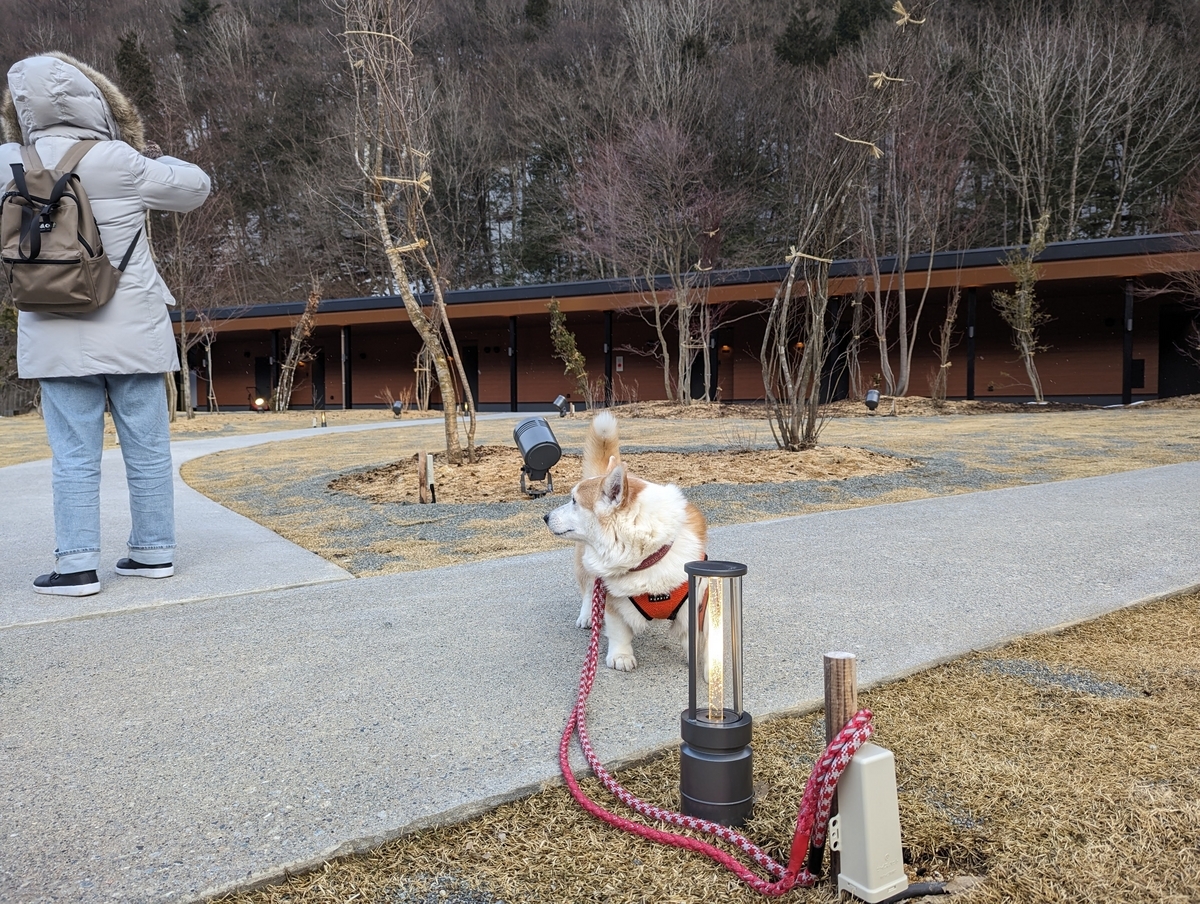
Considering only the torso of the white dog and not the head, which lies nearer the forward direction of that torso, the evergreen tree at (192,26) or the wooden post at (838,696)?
the wooden post

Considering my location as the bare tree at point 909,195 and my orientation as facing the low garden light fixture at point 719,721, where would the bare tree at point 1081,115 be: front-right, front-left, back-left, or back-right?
back-left

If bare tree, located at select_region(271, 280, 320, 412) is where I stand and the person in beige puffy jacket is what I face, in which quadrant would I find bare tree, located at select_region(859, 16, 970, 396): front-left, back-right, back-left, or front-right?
front-left

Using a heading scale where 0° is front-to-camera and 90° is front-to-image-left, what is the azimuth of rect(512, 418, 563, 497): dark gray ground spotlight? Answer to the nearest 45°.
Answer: approximately 135°

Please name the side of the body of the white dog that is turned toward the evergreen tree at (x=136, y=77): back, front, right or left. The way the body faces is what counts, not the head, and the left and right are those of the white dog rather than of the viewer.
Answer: back

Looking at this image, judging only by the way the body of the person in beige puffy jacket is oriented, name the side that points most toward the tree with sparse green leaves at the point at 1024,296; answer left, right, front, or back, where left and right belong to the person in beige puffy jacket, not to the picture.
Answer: front

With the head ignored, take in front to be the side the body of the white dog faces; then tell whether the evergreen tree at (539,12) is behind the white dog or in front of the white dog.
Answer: behind

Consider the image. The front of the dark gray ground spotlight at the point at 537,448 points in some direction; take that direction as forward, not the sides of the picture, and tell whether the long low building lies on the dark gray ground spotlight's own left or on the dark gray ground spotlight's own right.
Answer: on the dark gray ground spotlight's own right

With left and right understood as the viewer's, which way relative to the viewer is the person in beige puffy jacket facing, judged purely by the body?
facing away from the viewer and to the right of the viewer

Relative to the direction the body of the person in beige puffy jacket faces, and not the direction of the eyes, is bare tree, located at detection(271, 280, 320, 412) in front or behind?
in front

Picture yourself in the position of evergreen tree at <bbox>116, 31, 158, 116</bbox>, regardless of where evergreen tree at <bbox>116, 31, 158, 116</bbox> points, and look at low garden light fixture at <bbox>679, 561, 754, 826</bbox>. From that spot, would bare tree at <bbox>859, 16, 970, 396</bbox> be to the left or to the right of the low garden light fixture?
left

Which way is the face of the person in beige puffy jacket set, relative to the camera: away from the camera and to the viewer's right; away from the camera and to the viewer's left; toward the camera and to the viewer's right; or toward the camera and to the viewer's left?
away from the camera and to the viewer's right

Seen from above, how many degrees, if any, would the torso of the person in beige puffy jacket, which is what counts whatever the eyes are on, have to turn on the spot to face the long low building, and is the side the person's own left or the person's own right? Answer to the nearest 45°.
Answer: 0° — they already face it

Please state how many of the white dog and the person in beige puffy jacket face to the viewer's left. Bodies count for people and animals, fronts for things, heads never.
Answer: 0

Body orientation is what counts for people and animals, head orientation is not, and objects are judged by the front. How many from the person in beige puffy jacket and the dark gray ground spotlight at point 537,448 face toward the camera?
0
